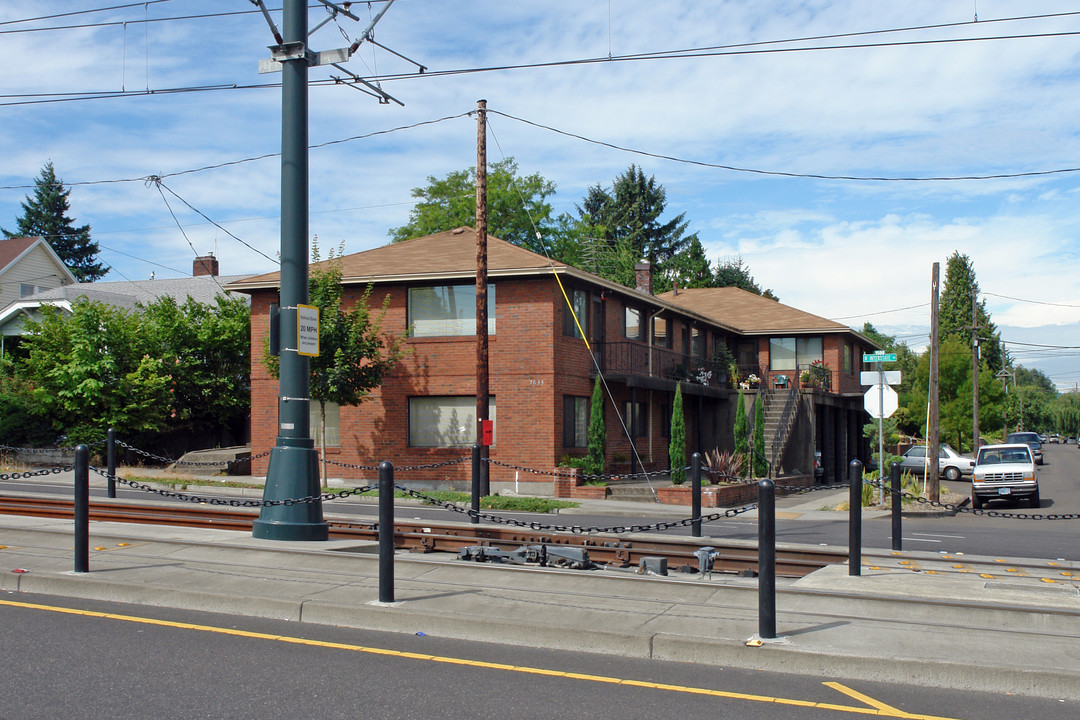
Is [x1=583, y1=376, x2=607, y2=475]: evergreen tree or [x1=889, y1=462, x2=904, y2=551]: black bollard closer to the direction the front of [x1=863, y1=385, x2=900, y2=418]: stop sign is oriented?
the evergreen tree

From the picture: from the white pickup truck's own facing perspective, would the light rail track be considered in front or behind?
in front

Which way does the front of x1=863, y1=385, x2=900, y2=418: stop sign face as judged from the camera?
facing away from the viewer

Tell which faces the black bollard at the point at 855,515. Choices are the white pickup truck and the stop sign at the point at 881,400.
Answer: the white pickup truck

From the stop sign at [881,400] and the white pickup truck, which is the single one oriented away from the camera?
the stop sign

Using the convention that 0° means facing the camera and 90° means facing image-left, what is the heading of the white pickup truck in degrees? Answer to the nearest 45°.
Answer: approximately 0°

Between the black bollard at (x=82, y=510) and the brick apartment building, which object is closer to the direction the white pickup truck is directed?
the black bollard

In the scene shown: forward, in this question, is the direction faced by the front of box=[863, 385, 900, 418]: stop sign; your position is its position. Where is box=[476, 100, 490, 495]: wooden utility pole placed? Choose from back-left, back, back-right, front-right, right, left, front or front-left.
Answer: left

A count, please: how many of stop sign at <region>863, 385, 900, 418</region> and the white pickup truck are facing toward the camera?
1

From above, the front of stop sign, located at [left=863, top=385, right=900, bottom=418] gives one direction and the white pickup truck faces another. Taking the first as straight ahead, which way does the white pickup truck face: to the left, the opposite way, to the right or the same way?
the opposite way

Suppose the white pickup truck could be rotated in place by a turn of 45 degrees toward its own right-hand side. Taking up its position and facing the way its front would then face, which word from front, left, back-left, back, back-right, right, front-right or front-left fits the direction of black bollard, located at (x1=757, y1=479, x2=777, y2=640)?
front-left

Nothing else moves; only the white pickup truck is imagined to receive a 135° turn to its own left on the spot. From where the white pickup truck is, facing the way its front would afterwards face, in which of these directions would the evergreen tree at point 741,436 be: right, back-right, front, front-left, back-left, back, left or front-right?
back-left

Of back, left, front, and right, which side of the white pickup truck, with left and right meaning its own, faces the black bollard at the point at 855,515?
front

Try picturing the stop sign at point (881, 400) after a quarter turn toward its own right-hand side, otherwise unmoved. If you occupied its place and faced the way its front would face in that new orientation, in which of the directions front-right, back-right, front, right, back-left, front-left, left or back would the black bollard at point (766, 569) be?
right
